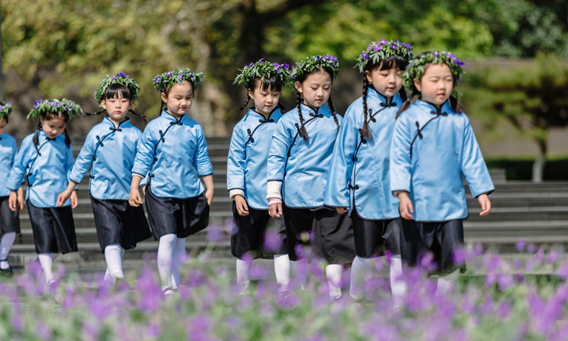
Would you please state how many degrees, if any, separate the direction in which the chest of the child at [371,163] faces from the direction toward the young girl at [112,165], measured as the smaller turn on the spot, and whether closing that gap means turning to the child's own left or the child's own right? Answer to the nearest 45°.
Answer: approximately 135° to the child's own right

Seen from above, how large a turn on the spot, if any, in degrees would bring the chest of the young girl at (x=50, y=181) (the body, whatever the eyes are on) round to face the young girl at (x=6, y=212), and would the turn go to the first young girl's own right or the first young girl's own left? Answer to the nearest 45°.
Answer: approximately 135° to the first young girl's own right

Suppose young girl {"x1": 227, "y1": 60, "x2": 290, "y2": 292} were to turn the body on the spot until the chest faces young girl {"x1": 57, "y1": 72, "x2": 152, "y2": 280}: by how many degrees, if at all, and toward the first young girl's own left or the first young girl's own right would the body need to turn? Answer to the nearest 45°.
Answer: approximately 135° to the first young girl's own right

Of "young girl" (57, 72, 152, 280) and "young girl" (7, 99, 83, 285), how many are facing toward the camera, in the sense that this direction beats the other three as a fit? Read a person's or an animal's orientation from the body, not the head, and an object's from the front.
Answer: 2

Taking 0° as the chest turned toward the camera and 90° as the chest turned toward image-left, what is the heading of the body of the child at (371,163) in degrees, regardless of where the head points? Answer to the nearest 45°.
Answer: approximately 315°

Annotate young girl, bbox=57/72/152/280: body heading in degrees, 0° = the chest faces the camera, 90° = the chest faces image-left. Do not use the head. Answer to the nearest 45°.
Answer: approximately 0°
